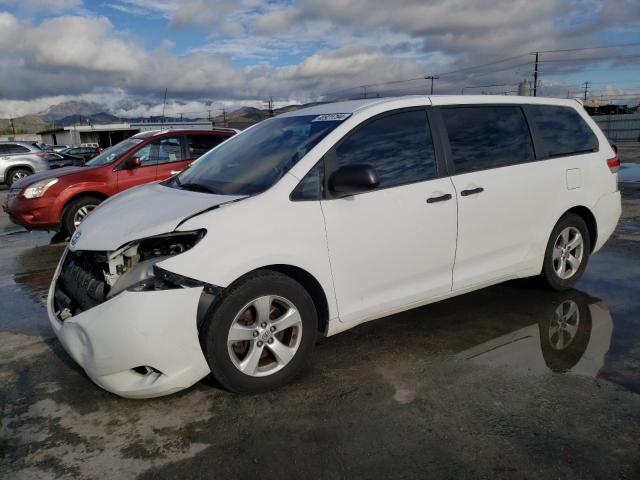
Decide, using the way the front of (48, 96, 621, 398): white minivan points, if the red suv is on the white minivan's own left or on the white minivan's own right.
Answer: on the white minivan's own right

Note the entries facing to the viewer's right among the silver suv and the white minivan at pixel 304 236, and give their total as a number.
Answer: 0

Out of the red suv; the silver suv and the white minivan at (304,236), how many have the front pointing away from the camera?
0

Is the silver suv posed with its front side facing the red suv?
no

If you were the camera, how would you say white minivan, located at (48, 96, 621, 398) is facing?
facing the viewer and to the left of the viewer

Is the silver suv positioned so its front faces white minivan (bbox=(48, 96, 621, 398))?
no

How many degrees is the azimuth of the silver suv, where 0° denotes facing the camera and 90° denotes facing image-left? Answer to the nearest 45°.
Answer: approximately 90°

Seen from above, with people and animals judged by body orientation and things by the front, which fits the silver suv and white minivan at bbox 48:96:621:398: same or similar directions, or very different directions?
same or similar directions

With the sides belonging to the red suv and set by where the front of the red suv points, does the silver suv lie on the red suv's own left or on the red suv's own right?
on the red suv's own right

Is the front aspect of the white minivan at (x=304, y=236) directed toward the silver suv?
no

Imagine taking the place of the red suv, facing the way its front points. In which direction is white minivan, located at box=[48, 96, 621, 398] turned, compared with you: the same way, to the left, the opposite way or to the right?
the same way
